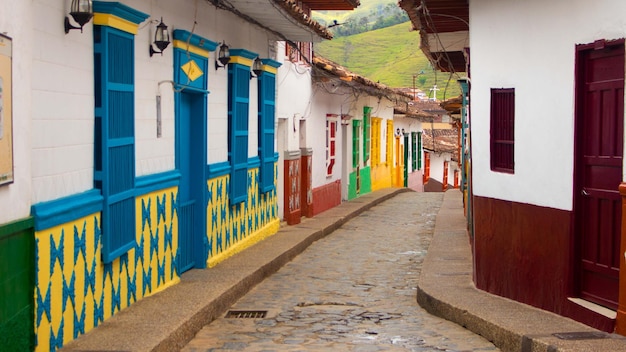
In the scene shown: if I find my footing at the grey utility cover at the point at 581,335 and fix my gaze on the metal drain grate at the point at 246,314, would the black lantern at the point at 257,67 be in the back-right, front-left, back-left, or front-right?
front-right

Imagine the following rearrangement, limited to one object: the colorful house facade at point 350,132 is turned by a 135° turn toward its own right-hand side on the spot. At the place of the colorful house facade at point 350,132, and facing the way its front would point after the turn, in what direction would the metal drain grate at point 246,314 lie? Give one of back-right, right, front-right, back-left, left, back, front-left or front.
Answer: left

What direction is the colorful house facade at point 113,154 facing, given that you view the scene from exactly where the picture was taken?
facing the viewer and to the right of the viewer

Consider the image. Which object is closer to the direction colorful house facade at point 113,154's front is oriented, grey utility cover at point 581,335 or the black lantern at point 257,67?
the grey utility cover

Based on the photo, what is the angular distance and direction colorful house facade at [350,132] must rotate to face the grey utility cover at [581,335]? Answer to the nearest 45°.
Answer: approximately 45° to its right

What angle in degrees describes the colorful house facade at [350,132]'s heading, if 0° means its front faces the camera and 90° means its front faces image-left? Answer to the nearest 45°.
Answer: approximately 315°

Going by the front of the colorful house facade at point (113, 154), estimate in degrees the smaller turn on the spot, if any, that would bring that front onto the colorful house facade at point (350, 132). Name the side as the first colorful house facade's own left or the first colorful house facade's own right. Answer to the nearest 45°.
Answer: approximately 135° to the first colorful house facade's own left

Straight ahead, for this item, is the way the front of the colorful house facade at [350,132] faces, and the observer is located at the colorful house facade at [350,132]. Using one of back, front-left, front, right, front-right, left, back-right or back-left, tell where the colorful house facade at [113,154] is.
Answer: front-right

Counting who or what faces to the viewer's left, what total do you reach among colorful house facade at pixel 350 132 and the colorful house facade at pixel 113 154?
0

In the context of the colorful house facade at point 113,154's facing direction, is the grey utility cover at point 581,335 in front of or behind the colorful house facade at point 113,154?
in front

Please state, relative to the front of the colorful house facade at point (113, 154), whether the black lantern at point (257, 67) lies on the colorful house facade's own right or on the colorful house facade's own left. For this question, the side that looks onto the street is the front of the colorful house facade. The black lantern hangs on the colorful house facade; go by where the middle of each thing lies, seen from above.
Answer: on the colorful house facade's own left

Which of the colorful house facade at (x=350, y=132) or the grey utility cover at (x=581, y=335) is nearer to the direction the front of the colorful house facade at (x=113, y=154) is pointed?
the grey utility cover

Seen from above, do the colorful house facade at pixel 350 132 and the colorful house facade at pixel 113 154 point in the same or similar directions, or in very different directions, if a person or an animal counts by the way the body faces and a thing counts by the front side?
same or similar directions

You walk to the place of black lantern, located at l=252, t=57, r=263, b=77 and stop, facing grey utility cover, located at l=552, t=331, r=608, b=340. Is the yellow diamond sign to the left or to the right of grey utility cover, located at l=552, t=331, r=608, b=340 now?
right

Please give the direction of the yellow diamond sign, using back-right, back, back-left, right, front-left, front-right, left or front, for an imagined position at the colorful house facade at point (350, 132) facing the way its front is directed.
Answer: front-right
